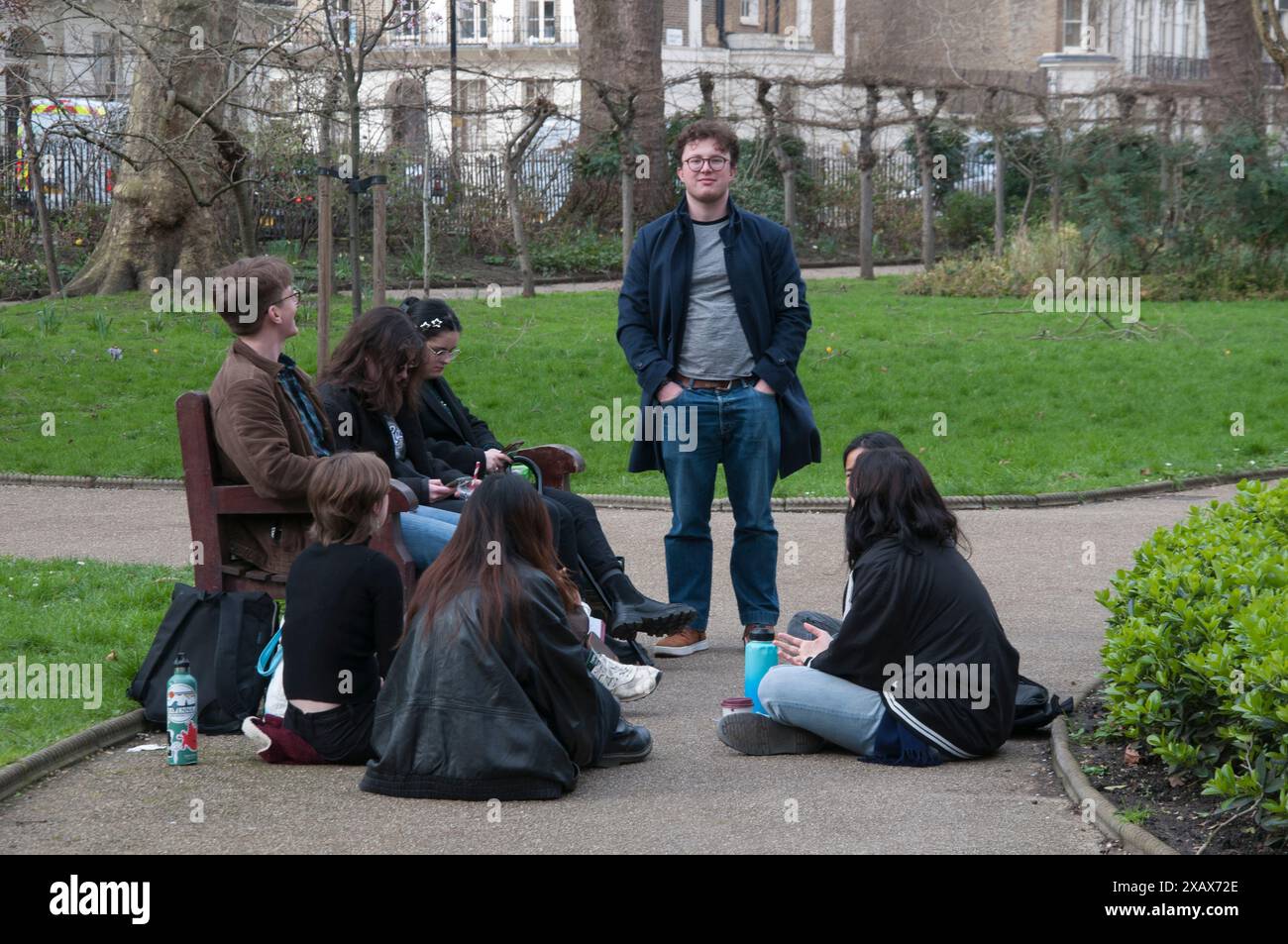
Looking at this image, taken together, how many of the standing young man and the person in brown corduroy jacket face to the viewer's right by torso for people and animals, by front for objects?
1

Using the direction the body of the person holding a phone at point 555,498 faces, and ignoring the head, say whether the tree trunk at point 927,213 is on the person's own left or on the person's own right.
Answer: on the person's own left

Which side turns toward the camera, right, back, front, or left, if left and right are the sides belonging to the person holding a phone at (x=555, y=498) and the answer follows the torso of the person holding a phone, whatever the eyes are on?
right

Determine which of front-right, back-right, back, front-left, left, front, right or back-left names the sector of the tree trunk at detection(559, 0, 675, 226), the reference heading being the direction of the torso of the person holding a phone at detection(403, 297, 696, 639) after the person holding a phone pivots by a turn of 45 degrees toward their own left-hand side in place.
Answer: front-left

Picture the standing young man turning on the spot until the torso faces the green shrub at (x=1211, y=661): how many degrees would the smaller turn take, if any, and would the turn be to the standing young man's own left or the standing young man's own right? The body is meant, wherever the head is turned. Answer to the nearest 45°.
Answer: approximately 45° to the standing young man's own left

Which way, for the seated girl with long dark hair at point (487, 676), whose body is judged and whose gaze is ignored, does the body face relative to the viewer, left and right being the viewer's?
facing away from the viewer and to the right of the viewer

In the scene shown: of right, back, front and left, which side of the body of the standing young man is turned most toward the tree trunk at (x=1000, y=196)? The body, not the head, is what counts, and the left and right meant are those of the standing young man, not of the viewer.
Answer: back

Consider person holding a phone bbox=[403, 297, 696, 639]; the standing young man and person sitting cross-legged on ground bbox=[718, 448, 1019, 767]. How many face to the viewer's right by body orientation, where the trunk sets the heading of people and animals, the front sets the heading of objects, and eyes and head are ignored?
1

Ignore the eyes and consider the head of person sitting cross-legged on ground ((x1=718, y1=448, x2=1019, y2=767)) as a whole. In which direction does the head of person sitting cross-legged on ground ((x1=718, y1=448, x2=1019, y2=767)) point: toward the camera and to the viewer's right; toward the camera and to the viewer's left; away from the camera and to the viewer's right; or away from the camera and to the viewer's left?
away from the camera and to the viewer's left

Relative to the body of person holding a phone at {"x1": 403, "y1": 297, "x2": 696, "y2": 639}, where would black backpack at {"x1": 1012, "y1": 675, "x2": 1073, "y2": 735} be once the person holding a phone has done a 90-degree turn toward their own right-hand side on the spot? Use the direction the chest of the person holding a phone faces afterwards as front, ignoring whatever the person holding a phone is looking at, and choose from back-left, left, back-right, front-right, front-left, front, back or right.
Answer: front-left

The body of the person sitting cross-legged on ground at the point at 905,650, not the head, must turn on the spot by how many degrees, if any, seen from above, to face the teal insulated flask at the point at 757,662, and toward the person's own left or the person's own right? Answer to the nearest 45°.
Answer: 0° — they already face it

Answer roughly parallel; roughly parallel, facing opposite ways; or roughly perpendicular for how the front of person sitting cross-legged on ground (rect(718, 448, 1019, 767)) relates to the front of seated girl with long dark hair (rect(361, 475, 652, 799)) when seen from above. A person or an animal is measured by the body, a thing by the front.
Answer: roughly perpendicular

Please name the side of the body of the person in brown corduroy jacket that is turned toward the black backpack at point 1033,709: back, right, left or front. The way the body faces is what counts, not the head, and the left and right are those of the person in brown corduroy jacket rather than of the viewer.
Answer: front

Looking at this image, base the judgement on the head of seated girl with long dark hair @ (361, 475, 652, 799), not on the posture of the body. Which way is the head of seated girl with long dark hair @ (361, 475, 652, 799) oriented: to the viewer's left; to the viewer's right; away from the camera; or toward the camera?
away from the camera

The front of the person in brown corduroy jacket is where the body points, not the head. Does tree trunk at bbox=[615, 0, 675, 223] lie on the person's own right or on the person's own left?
on the person's own left

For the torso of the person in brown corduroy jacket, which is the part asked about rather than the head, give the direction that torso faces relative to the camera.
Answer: to the viewer's right
